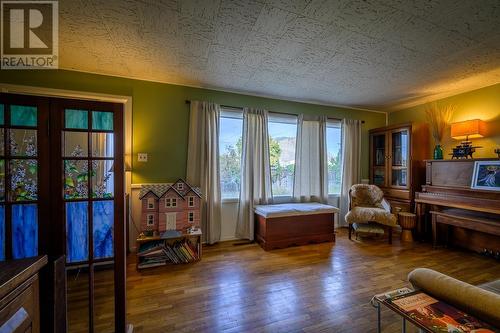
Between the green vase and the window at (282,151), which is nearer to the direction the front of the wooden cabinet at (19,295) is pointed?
the green vase

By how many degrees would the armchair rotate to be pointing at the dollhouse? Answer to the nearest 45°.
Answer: approximately 45° to its right

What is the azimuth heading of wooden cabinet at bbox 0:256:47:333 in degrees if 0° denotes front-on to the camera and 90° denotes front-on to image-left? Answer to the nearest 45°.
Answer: approximately 315°

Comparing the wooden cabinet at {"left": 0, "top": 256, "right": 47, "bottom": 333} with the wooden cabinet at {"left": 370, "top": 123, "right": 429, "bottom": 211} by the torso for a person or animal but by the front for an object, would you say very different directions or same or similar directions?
very different directions

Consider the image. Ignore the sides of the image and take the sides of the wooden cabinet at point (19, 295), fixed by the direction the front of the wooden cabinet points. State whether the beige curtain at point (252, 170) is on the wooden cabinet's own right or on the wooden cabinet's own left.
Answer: on the wooden cabinet's own left

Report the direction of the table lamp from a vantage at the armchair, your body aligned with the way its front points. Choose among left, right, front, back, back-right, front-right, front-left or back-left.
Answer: left

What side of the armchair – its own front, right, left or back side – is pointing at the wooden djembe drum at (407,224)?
left

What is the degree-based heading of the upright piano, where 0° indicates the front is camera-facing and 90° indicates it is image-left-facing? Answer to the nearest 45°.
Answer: approximately 45°

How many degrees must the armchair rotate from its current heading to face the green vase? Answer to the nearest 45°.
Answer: approximately 90° to its left

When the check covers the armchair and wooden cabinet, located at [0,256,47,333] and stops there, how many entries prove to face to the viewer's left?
0

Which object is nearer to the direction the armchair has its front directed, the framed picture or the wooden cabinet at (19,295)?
the wooden cabinet
